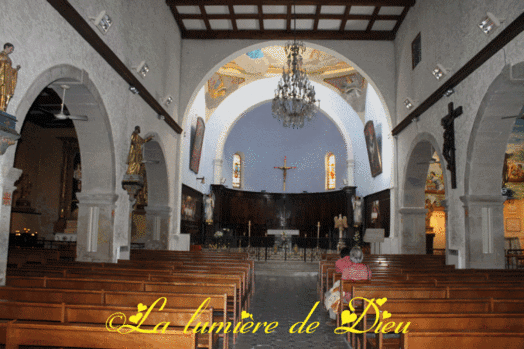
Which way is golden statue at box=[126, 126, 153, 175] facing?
to the viewer's right

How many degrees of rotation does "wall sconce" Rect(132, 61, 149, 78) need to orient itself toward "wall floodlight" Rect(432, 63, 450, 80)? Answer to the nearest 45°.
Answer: approximately 45° to its left

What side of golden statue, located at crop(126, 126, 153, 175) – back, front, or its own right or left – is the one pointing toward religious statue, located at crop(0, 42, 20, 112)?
right

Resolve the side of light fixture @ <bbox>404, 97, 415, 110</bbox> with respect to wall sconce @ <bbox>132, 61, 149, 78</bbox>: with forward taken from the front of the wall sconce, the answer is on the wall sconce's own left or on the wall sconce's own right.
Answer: on the wall sconce's own left

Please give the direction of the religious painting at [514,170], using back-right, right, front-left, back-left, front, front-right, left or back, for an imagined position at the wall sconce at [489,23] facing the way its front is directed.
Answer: back-right

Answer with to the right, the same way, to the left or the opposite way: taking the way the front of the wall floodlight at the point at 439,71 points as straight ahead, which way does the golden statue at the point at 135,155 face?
the opposite way

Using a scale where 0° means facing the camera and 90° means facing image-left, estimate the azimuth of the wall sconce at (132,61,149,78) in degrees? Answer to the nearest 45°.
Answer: approximately 315°

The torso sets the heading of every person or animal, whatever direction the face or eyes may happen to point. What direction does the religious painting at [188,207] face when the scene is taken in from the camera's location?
facing the viewer and to the right of the viewer

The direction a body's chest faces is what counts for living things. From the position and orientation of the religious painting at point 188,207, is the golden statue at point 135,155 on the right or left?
on its right

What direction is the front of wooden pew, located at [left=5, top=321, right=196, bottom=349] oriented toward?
away from the camera

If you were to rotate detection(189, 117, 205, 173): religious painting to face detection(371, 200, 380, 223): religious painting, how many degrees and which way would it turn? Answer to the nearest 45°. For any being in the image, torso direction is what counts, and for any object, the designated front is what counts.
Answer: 0° — it already faces it

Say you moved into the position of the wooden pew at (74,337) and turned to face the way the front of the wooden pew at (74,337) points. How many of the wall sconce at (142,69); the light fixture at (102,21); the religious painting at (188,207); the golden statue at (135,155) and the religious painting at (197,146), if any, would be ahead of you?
5

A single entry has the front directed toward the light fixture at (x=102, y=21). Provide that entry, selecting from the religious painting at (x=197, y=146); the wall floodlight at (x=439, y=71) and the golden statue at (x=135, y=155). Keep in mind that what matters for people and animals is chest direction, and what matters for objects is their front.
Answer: the wall floodlight

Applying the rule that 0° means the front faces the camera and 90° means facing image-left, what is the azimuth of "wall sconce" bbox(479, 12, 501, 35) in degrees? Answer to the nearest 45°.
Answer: approximately 45°

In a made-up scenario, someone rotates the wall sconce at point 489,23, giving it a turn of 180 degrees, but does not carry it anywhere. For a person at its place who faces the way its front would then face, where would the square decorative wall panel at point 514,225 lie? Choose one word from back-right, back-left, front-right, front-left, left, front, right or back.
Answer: front-left
